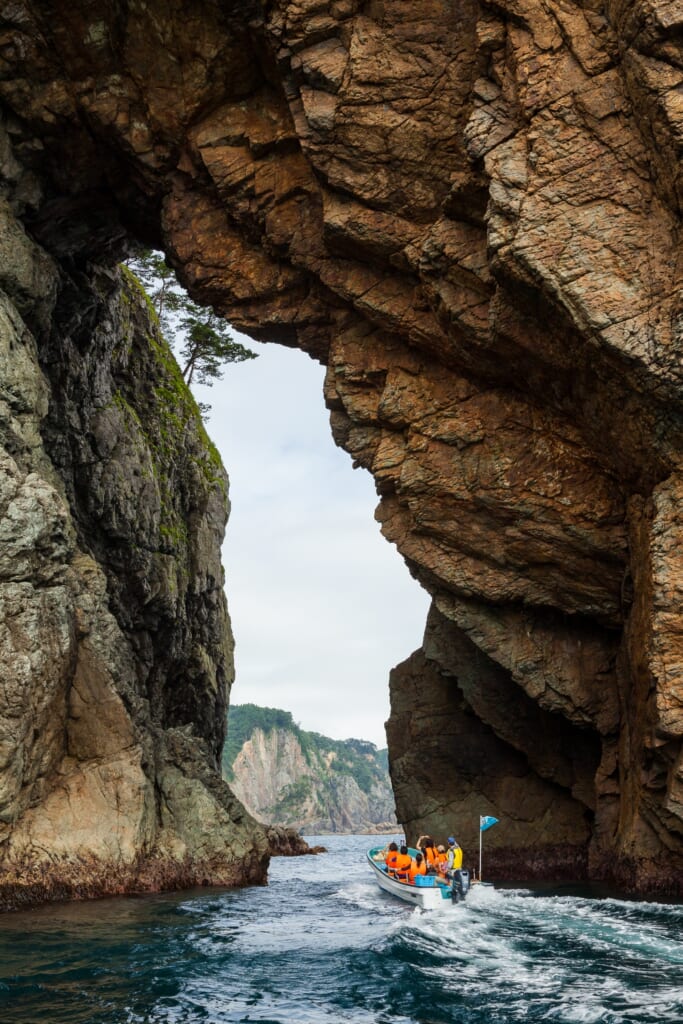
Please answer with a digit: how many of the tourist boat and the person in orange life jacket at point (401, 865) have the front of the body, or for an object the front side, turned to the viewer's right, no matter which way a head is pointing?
0

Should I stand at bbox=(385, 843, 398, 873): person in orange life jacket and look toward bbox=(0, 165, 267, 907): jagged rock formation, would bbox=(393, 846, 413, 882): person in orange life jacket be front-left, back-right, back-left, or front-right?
back-left

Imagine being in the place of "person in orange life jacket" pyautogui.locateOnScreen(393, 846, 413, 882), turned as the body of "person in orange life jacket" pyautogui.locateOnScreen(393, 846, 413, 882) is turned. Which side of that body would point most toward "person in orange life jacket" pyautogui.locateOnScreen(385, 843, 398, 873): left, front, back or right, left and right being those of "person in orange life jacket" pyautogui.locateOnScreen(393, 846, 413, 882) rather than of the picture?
front

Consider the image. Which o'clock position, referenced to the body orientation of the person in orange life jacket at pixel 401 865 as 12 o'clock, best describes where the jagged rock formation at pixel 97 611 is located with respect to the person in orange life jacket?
The jagged rock formation is roughly at 10 o'clock from the person in orange life jacket.

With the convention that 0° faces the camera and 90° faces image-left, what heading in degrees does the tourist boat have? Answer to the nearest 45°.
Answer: approximately 135°

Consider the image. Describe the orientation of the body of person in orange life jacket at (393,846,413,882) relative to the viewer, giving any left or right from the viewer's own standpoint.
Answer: facing away from the viewer and to the left of the viewer
